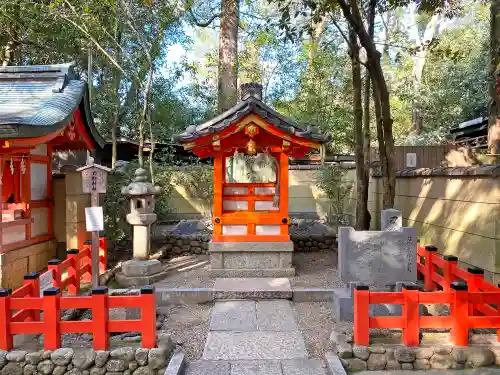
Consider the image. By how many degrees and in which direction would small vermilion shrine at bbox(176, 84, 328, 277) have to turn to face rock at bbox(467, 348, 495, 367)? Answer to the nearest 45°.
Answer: approximately 45° to its left

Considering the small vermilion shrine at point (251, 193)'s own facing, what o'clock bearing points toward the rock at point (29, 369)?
The rock is roughly at 1 o'clock from the small vermilion shrine.

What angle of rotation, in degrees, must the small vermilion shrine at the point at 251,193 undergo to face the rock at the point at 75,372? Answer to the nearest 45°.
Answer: approximately 45° to its right
